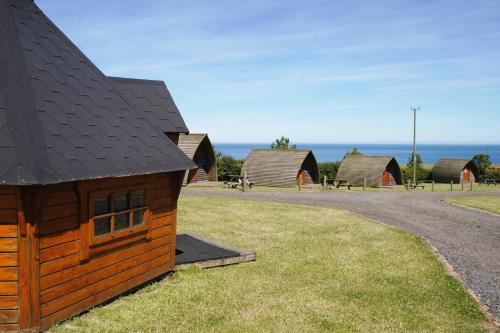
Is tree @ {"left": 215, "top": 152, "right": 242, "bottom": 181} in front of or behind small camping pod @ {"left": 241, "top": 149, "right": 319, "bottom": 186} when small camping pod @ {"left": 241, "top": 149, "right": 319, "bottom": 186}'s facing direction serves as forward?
behind

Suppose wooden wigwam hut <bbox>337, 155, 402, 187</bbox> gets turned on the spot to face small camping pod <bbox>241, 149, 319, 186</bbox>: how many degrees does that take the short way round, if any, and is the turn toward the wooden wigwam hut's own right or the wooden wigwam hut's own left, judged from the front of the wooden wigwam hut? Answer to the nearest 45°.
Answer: approximately 90° to the wooden wigwam hut's own right

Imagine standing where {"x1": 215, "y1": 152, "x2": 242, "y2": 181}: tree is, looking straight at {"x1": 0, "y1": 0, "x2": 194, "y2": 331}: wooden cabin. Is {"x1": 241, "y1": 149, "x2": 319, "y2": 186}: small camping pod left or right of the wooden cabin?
left
